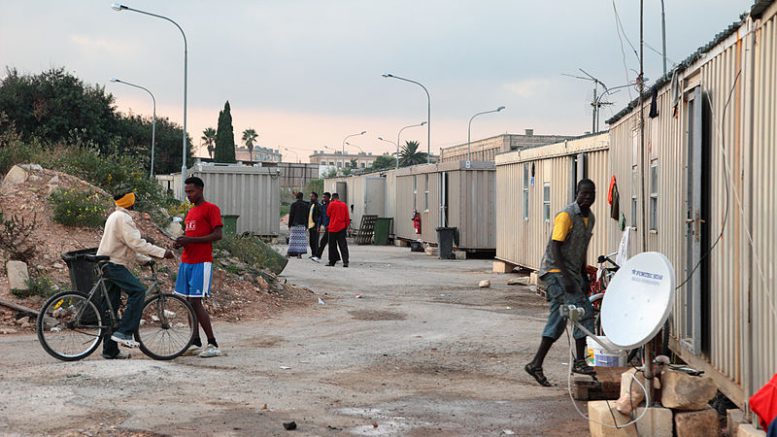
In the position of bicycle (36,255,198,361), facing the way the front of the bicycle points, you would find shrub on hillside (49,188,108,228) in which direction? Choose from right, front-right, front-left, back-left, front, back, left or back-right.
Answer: left

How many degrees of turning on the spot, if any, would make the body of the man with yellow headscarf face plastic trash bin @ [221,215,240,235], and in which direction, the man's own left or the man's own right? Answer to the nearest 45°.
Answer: approximately 90° to the man's own left

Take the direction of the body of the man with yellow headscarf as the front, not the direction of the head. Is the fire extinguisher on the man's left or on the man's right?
on the man's left

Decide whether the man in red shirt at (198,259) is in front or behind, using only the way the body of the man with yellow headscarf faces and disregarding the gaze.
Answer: in front

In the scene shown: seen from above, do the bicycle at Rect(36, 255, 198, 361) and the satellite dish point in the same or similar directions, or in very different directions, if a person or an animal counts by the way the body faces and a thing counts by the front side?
very different directions

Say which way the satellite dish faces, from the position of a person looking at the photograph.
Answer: facing the viewer and to the left of the viewer

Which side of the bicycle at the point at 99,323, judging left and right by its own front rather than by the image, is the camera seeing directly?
right

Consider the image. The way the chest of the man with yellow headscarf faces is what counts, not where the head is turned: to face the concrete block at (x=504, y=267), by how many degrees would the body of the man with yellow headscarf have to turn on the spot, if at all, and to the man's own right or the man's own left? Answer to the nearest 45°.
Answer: approximately 45° to the man's own left
